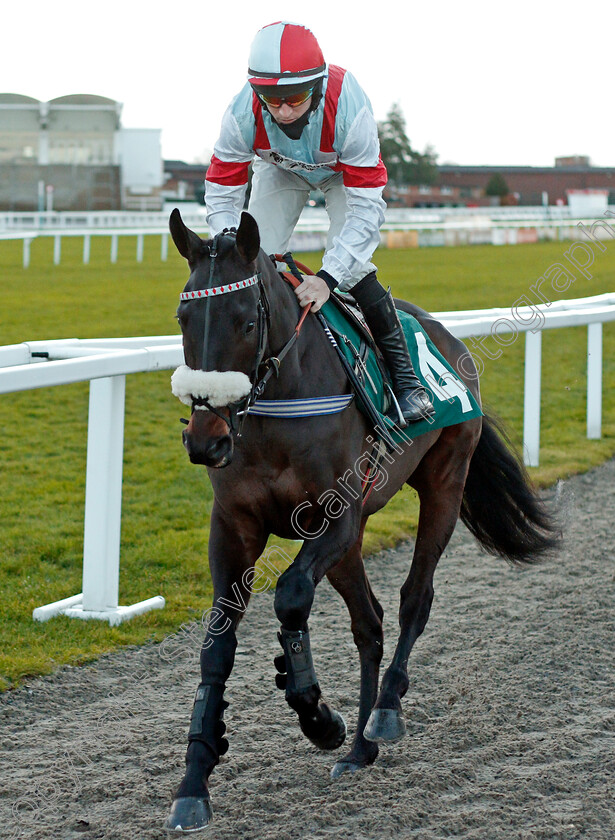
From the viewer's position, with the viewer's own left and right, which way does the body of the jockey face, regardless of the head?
facing the viewer and to the left of the viewer

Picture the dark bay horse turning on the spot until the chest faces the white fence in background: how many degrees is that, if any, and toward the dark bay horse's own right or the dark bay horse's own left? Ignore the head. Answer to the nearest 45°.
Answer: approximately 135° to the dark bay horse's own right

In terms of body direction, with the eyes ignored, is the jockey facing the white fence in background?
no

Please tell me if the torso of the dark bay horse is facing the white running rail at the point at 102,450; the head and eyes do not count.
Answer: no

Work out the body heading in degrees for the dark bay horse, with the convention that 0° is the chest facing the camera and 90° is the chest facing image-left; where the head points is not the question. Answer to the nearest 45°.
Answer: approximately 45°
